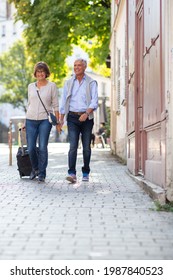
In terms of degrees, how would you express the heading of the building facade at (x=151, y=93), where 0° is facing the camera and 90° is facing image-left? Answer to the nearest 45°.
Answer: approximately 90°

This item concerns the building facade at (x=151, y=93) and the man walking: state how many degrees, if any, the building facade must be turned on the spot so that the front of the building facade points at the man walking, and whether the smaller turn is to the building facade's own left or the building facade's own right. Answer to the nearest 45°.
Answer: approximately 45° to the building facade's own right
